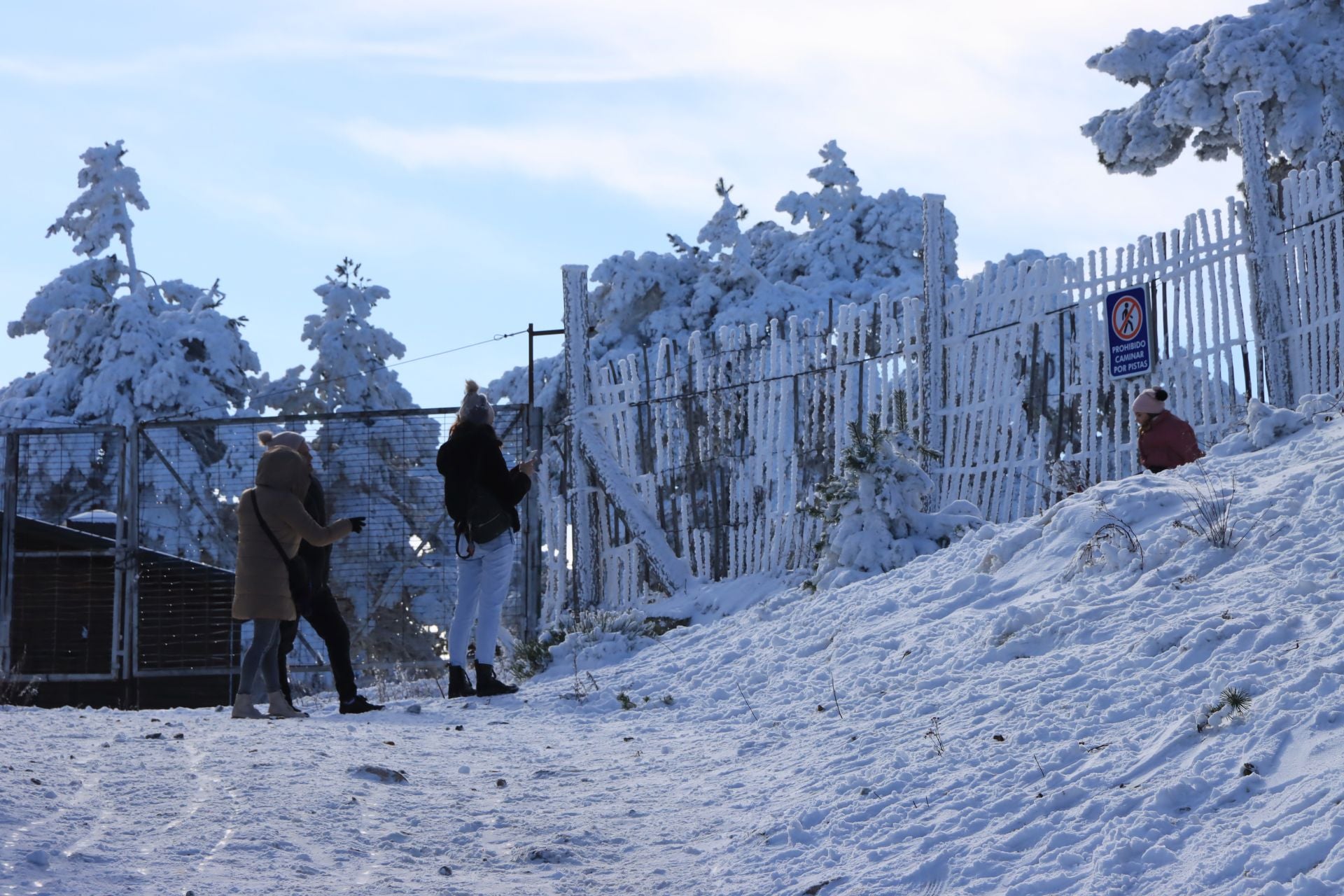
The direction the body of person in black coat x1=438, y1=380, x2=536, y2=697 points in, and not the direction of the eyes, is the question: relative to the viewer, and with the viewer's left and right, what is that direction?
facing away from the viewer and to the right of the viewer

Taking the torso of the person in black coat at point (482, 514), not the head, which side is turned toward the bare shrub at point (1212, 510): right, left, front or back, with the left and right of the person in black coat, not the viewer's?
right

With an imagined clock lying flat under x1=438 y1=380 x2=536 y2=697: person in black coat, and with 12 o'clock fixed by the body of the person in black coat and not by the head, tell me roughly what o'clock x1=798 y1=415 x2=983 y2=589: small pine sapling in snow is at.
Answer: The small pine sapling in snow is roughly at 1 o'clock from the person in black coat.

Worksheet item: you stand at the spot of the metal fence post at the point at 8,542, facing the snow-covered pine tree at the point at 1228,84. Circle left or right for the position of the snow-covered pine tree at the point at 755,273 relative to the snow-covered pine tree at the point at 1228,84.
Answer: left

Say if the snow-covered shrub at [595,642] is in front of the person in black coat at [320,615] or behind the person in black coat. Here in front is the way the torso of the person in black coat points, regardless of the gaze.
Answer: in front

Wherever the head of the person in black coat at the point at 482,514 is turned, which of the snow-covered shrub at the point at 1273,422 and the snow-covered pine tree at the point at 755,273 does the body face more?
the snow-covered pine tree

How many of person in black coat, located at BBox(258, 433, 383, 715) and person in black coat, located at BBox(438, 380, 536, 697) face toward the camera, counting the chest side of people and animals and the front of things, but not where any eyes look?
0

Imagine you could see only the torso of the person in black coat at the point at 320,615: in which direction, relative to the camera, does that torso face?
to the viewer's right

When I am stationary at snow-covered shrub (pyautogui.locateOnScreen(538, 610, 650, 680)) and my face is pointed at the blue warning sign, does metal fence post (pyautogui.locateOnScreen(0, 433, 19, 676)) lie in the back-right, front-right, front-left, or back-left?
back-left

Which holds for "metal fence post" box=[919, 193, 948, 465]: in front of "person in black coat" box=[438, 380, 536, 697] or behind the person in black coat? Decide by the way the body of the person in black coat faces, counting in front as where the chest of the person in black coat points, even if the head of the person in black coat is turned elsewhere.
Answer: in front

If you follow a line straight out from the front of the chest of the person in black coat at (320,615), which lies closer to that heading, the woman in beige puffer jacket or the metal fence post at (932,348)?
the metal fence post
